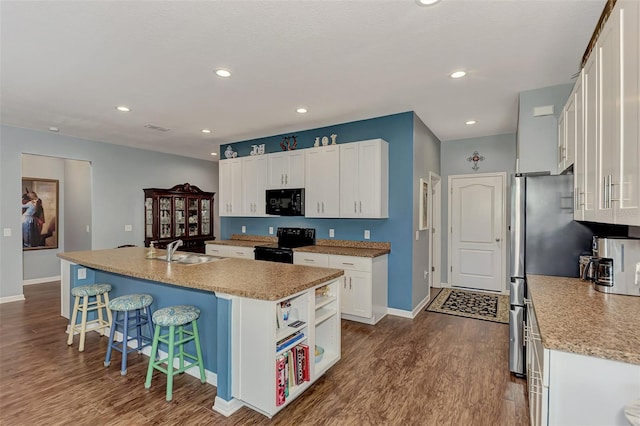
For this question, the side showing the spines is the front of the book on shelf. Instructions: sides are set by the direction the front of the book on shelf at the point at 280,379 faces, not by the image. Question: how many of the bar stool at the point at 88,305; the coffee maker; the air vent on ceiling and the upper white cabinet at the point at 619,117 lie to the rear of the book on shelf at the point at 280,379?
2

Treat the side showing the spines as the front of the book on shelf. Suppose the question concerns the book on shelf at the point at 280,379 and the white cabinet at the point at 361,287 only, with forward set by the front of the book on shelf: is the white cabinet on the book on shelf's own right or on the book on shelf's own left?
on the book on shelf's own left

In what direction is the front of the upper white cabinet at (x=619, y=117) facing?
to the viewer's left

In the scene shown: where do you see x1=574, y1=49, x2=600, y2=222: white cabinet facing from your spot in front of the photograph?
facing to the left of the viewer

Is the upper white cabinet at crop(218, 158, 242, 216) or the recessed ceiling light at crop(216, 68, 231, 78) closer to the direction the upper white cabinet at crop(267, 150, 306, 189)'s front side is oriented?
the recessed ceiling light

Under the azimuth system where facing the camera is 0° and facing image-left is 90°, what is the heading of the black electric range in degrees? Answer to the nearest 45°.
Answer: approximately 45°

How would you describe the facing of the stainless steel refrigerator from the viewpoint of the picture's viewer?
facing to the left of the viewer

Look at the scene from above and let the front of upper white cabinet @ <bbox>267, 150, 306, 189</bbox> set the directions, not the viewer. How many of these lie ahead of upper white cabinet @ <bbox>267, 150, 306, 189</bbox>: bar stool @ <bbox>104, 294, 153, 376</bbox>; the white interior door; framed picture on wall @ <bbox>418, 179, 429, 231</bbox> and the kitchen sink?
2

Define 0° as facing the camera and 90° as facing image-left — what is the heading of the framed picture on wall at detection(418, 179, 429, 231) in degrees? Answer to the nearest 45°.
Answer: approximately 270°
